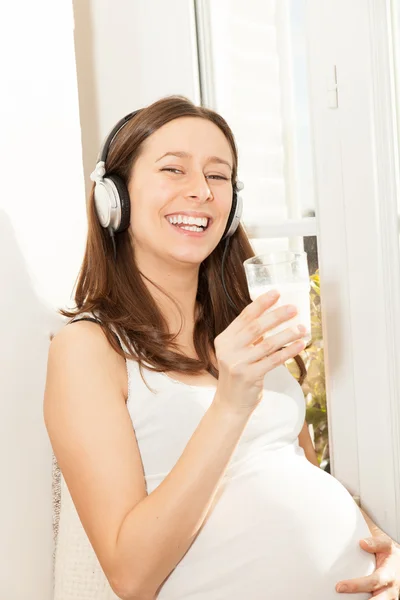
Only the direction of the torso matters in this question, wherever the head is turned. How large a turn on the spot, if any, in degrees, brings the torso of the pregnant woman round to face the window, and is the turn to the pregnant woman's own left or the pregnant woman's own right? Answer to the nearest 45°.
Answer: approximately 135° to the pregnant woman's own left

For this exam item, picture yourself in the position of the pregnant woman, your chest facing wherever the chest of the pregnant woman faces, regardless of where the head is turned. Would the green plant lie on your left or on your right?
on your left

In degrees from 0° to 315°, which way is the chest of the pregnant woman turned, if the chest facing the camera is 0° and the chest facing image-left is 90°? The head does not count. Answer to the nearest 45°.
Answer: approximately 315°
